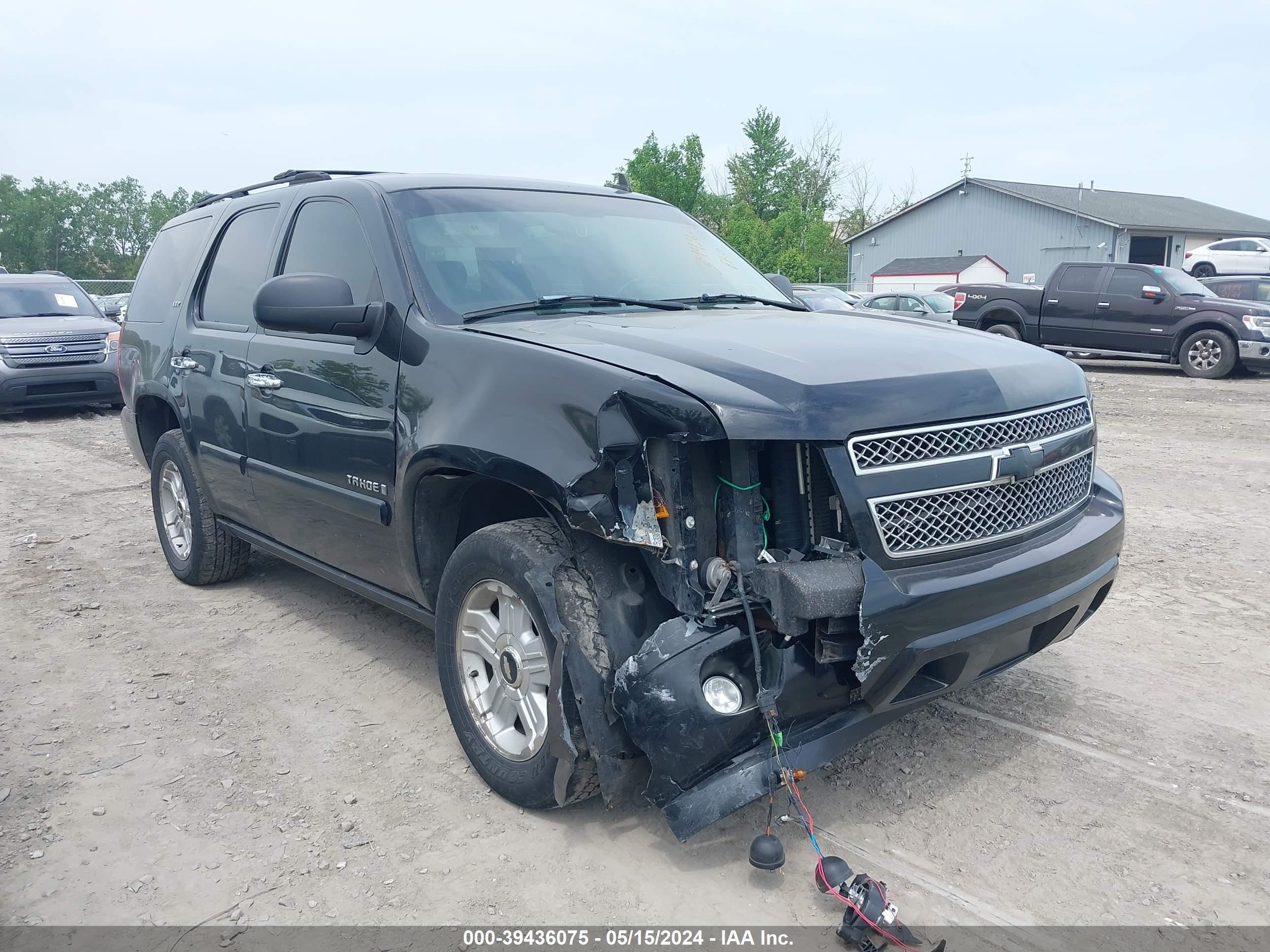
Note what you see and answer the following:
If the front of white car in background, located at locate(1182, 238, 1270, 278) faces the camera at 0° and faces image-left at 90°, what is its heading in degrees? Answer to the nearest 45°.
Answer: approximately 270°

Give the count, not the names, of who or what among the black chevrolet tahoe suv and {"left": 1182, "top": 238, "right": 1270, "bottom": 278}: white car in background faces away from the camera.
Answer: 0

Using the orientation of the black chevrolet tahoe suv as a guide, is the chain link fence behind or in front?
behind

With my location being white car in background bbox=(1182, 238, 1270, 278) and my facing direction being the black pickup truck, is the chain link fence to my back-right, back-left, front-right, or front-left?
front-right

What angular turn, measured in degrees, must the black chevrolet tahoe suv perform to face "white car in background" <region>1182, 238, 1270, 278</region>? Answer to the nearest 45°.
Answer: approximately 90° to its left

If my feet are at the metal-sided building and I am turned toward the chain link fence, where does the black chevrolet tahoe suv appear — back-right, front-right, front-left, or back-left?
front-left

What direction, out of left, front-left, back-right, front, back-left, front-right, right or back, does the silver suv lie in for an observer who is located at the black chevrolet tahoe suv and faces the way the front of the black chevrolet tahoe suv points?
back

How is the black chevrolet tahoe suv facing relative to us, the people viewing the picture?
facing the viewer and to the right of the viewer

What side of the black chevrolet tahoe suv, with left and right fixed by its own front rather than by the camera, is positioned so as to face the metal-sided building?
left
